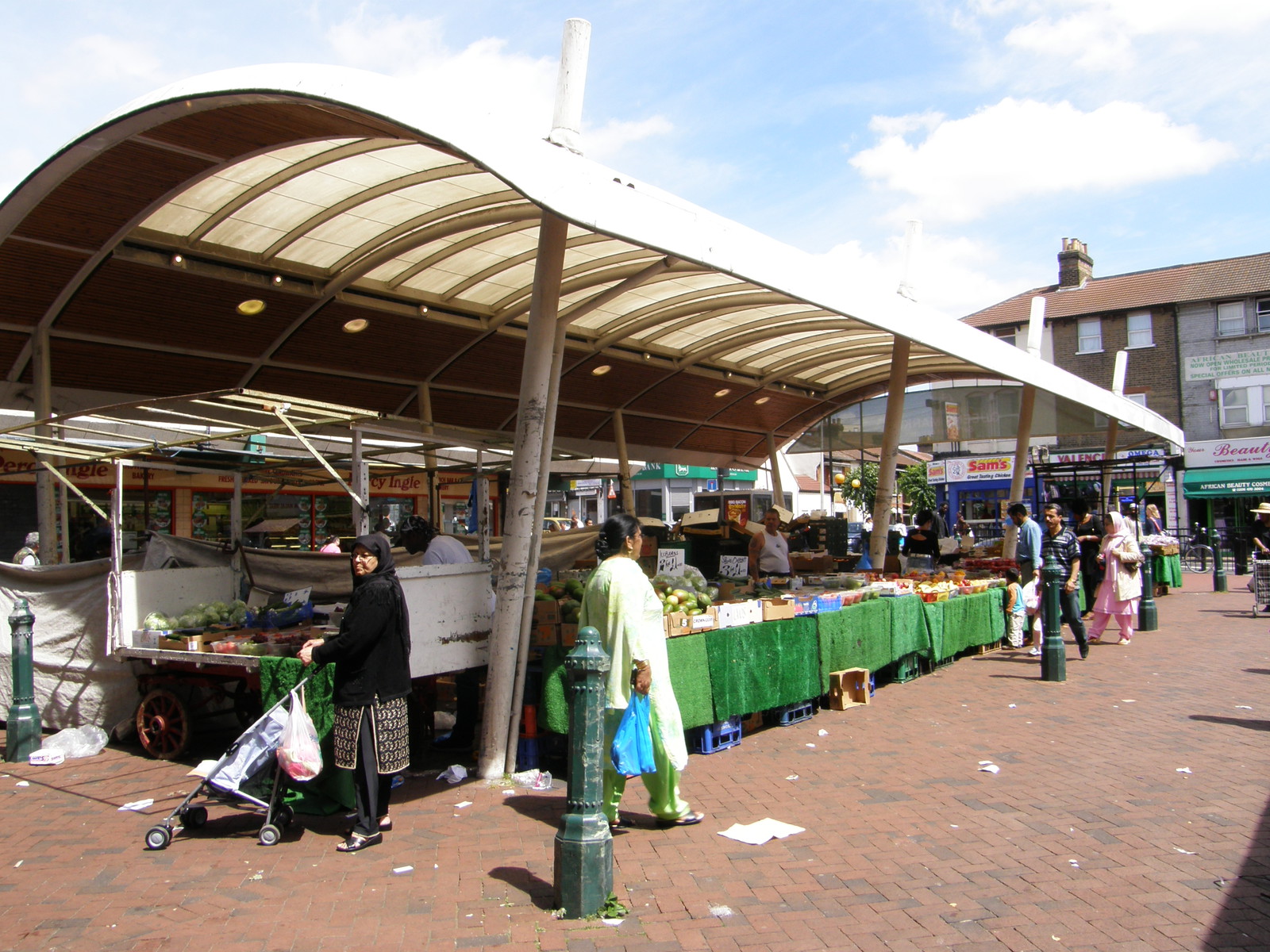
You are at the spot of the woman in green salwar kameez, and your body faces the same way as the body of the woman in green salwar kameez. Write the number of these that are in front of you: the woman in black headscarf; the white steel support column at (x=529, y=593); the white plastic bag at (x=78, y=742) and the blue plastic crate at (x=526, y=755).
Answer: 0

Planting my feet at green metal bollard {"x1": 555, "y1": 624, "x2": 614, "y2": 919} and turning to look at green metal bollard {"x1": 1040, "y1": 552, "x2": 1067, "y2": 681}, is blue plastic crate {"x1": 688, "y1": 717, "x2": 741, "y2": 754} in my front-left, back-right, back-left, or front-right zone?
front-left

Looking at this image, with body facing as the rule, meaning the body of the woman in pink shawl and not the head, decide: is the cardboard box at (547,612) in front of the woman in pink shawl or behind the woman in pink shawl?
in front

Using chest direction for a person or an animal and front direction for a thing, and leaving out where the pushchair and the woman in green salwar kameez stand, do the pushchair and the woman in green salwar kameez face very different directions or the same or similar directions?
very different directions

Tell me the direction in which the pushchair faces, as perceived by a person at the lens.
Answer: facing to the left of the viewer

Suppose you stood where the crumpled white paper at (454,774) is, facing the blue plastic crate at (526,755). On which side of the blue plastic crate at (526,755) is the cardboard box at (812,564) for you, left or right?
left

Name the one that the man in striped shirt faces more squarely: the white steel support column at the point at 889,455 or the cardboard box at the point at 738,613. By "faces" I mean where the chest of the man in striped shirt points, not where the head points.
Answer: the cardboard box

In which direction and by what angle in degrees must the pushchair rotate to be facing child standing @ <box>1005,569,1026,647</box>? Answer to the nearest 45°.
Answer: approximately 180°

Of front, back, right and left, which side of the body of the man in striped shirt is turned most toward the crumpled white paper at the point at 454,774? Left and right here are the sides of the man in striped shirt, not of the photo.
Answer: front

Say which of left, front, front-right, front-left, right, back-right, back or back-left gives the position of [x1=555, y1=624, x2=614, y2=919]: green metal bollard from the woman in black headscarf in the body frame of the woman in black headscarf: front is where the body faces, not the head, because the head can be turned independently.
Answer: back-left

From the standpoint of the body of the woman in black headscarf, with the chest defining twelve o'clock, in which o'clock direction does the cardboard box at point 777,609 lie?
The cardboard box is roughly at 5 o'clock from the woman in black headscarf.

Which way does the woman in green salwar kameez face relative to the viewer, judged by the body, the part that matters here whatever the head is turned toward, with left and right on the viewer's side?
facing to the right of the viewer

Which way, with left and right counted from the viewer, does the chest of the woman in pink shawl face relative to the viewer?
facing the viewer and to the left of the viewer

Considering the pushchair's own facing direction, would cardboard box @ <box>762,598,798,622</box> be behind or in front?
behind

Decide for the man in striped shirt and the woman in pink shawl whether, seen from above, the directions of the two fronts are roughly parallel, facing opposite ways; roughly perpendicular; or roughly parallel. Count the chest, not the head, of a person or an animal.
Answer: roughly parallel

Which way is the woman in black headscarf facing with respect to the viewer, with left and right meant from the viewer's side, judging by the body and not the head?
facing to the left of the viewer
